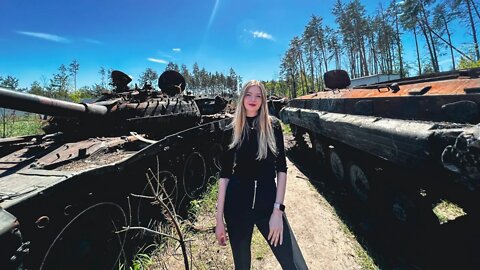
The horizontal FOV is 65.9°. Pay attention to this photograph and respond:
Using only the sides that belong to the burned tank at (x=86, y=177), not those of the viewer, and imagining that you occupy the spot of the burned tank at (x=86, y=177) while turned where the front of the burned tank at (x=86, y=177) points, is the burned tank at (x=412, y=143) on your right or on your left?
on your left

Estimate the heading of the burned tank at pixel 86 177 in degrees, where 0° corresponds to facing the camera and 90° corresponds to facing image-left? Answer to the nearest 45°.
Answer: approximately 45°
